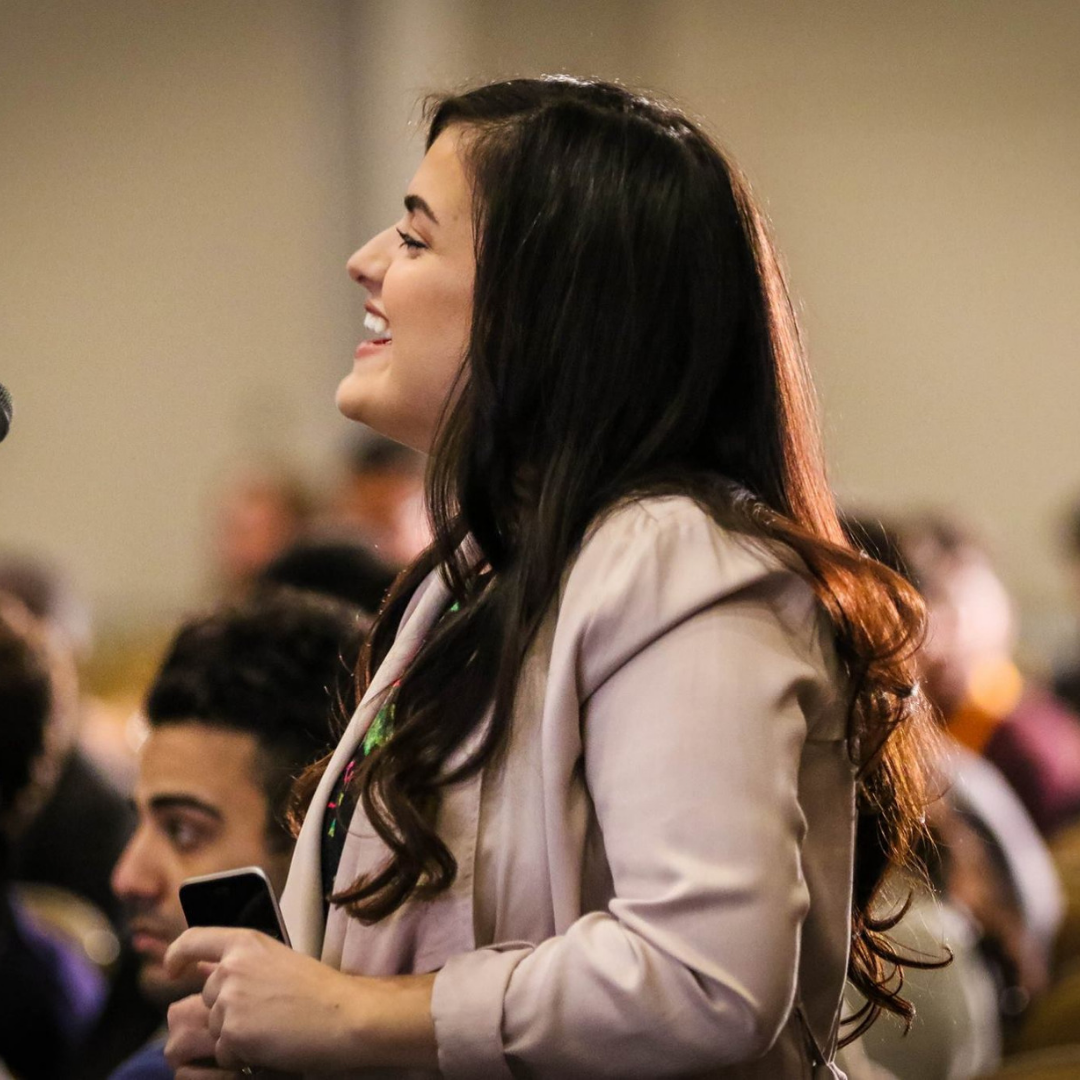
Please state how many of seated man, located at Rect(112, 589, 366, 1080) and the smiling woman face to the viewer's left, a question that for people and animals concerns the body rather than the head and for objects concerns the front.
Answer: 2

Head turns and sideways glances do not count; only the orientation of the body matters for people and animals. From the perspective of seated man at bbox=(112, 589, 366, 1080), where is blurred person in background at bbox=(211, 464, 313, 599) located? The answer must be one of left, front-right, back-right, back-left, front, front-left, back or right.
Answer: right

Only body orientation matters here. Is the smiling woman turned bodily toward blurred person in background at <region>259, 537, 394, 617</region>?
no

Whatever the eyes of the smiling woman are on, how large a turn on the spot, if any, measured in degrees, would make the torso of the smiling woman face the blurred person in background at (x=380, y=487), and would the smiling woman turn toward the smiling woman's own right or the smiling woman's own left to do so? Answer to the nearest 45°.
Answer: approximately 90° to the smiling woman's own right

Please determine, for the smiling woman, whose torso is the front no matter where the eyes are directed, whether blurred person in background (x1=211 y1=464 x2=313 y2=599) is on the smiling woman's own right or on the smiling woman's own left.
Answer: on the smiling woman's own right

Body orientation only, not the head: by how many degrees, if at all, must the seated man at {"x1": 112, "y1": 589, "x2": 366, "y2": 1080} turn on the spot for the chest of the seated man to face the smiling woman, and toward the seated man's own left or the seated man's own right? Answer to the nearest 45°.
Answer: approximately 135° to the seated man's own left

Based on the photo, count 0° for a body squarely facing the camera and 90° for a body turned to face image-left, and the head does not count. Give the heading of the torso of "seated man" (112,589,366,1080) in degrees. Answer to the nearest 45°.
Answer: approximately 90°

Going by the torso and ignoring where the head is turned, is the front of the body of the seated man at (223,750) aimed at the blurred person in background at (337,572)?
no

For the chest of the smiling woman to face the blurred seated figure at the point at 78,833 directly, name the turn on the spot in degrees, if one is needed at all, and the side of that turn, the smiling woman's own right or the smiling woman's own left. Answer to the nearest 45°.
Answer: approximately 45° to the smiling woman's own right

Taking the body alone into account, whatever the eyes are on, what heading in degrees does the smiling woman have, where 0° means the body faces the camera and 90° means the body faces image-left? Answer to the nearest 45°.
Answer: approximately 90°

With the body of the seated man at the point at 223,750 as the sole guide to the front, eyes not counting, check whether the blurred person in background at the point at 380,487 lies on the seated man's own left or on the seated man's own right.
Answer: on the seated man's own right

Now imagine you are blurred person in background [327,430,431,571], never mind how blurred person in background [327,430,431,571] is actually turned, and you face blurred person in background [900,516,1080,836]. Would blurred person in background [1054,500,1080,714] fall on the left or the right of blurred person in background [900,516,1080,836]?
left

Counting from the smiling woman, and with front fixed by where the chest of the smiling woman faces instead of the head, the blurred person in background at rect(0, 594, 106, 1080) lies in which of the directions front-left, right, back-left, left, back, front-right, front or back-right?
front-right

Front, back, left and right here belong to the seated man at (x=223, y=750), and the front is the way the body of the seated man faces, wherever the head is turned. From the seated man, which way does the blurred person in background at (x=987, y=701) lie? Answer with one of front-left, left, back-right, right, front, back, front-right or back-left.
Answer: back-right

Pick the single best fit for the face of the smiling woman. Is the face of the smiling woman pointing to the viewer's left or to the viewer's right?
to the viewer's left

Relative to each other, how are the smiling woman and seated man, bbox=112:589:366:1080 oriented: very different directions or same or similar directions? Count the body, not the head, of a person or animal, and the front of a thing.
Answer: same or similar directions
